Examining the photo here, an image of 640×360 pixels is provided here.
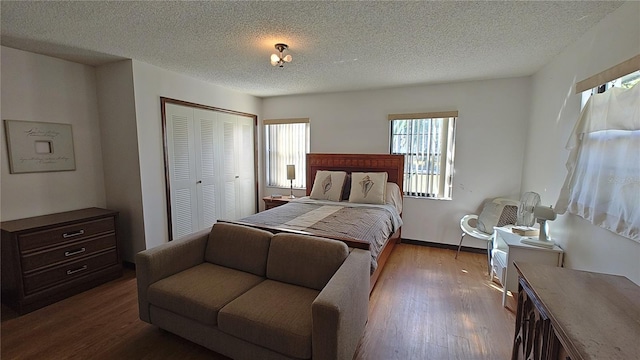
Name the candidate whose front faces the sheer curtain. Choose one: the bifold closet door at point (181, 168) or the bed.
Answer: the bifold closet door

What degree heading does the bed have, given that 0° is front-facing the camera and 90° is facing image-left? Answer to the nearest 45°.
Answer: approximately 45°

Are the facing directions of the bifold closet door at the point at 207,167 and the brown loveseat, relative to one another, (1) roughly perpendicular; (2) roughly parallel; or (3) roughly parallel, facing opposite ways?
roughly perpendicular

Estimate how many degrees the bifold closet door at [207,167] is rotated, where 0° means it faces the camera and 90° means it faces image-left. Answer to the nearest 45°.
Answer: approximately 315°

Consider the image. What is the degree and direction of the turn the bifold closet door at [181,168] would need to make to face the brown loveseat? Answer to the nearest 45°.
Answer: approximately 45° to its right

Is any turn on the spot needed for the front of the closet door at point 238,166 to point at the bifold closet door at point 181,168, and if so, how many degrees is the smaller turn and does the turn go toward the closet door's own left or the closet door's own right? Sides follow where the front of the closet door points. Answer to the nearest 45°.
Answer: approximately 90° to the closet door's own right

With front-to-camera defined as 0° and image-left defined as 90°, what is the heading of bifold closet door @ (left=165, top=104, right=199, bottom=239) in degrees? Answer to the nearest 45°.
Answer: approximately 315°
